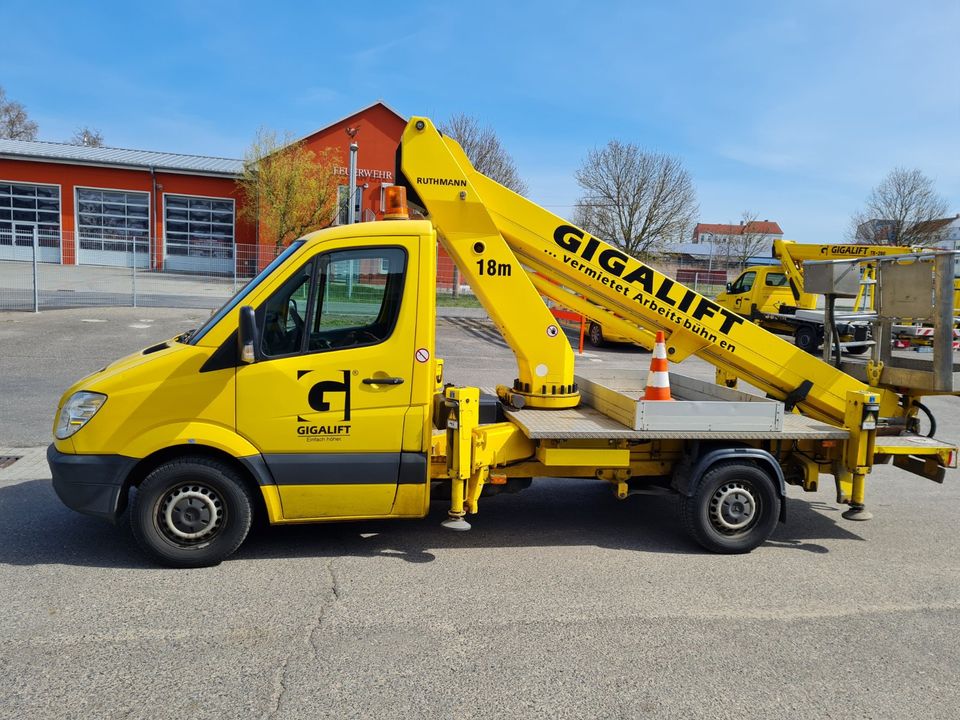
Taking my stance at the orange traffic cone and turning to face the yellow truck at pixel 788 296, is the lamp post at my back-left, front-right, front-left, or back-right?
front-left

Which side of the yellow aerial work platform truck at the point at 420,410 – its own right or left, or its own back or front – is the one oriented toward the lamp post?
right

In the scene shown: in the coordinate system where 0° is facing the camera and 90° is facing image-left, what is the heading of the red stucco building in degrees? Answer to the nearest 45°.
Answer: approximately 0°

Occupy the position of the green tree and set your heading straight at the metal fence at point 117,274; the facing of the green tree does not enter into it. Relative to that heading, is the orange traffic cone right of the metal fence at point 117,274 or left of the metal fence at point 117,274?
left

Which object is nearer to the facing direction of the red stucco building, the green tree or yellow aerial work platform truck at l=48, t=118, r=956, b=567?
the yellow aerial work platform truck

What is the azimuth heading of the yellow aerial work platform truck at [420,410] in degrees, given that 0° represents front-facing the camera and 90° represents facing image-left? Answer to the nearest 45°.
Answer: approximately 90°

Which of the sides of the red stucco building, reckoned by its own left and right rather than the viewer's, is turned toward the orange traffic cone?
front

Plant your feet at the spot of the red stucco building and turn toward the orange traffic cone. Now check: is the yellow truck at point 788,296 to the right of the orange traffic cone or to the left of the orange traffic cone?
left

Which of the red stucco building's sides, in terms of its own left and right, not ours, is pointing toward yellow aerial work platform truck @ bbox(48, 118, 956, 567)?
front

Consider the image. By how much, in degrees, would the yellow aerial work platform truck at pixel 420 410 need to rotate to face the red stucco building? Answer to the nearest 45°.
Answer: approximately 45° to its right

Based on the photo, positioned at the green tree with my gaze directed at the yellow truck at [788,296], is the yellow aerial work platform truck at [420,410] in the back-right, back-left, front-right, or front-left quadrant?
front-right

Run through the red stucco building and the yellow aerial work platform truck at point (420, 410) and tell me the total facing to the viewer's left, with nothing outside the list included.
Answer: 1
